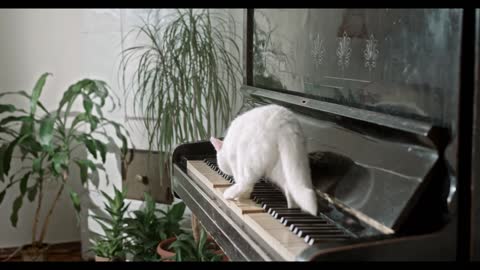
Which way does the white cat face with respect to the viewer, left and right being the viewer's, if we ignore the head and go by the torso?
facing away from the viewer and to the left of the viewer

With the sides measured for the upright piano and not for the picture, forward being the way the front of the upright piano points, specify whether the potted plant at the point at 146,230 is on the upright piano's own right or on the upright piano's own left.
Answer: on the upright piano's own right

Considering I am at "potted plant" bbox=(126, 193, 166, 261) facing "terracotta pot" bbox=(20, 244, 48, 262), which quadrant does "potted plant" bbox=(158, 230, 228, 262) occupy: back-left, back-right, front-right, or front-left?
back-left

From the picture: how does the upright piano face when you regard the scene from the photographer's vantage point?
facing the viewer and to the left of the viewer

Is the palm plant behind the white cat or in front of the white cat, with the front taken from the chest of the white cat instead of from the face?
in front

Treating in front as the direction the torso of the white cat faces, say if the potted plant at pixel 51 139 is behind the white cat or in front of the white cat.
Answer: in front
